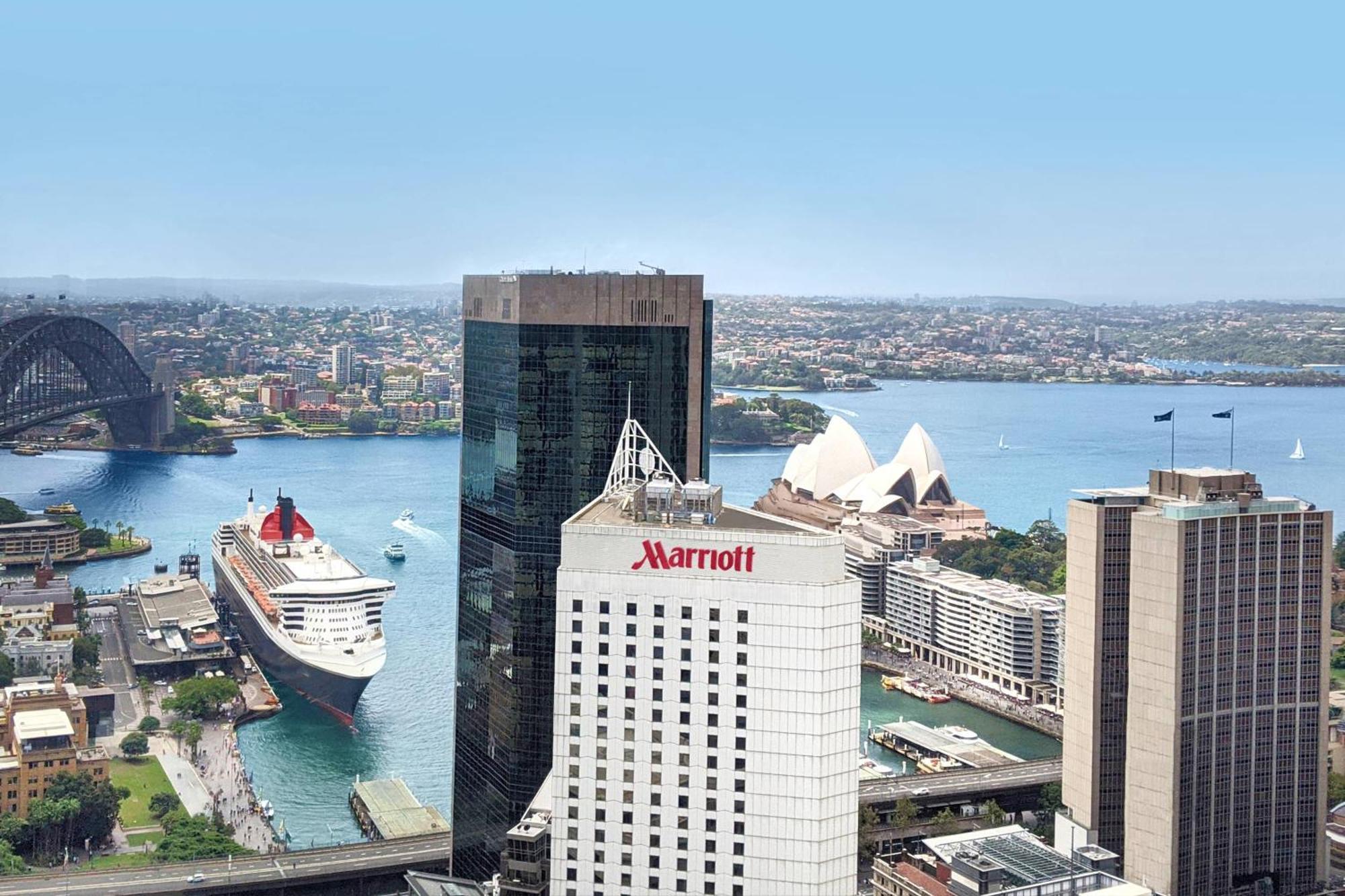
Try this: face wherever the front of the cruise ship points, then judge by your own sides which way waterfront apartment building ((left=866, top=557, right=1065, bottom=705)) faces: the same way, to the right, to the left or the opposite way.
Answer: to the right

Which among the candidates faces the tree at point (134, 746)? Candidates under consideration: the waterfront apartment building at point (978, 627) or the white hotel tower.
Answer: the waterfront apartment building

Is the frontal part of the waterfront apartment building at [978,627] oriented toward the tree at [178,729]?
yes

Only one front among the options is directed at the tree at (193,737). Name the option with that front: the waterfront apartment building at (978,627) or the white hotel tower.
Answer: the waterfront apartment building

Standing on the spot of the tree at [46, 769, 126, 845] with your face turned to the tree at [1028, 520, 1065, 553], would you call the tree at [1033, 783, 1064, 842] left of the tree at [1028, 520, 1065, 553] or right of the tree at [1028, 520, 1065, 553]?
right

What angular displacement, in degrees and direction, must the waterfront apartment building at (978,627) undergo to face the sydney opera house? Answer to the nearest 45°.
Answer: approximately 135° to its right

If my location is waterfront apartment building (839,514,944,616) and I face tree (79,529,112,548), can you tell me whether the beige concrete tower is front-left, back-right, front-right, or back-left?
back-left

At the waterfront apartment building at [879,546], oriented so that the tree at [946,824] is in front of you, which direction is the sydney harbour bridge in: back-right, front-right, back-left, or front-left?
back-right

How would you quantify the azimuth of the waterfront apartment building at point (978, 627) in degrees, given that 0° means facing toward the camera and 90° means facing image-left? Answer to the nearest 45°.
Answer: approximately 45°

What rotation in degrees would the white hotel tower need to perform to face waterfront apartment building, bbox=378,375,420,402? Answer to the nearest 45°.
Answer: approximately 180°

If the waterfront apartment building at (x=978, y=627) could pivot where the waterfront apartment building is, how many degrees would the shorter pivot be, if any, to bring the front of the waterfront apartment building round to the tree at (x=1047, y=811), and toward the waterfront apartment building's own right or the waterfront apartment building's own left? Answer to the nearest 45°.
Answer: approximately 45° to the waterfront apartment building's own left
